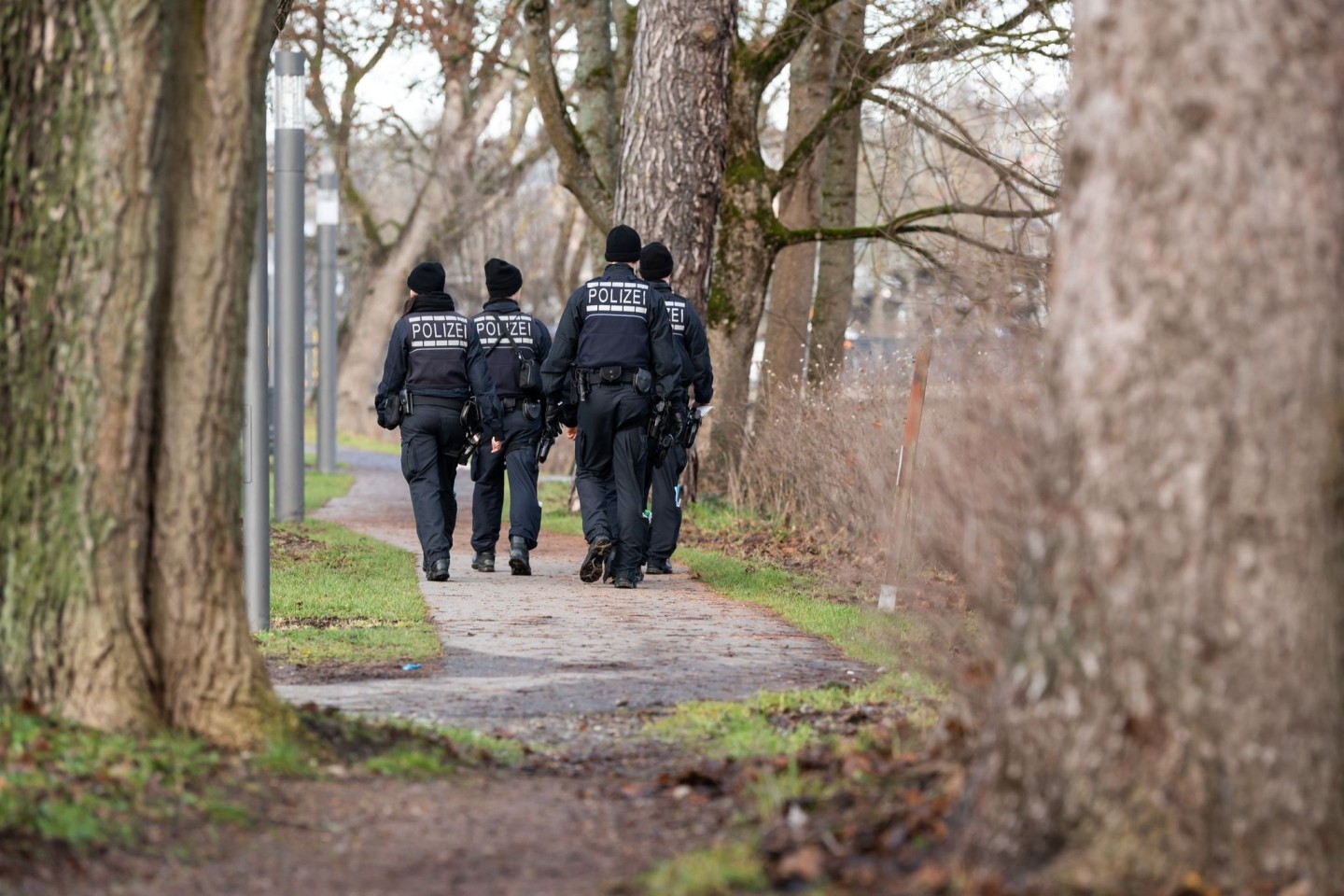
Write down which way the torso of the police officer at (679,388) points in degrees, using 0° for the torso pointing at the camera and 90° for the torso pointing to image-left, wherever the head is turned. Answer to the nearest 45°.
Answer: approximately 180°

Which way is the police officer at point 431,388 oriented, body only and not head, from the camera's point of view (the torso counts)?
away from the camera

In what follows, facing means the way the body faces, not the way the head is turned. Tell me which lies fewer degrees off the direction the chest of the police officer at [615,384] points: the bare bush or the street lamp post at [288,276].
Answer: the street lamp post

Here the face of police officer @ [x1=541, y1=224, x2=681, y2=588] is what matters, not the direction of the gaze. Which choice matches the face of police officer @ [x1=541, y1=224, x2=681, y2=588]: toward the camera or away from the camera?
away from the camera

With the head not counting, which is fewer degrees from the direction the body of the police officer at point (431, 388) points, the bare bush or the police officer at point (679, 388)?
the police officer

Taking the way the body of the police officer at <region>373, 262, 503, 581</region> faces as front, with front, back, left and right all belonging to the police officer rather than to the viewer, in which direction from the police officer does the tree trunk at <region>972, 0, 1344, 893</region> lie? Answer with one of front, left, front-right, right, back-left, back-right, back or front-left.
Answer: back

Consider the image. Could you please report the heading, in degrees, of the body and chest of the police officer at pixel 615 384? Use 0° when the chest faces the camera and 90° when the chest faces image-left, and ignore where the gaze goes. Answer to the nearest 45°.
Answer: approximately 180°

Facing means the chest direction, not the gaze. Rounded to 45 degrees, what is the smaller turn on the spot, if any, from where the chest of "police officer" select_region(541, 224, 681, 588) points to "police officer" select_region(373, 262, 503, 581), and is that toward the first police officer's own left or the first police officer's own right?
approximately 90° to the first police officer's own left
